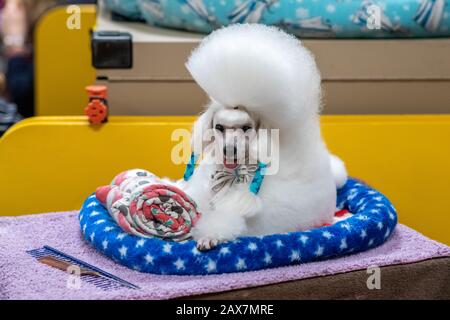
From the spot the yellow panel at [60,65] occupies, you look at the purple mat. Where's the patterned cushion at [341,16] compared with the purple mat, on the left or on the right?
left

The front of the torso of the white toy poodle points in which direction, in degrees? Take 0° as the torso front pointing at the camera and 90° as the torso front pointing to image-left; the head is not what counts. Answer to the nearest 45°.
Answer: approximately 45°

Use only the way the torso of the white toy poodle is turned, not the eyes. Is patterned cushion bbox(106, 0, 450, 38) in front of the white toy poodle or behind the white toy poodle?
behind

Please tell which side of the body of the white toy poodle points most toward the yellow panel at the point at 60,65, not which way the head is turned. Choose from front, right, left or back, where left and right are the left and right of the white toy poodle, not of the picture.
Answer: right
